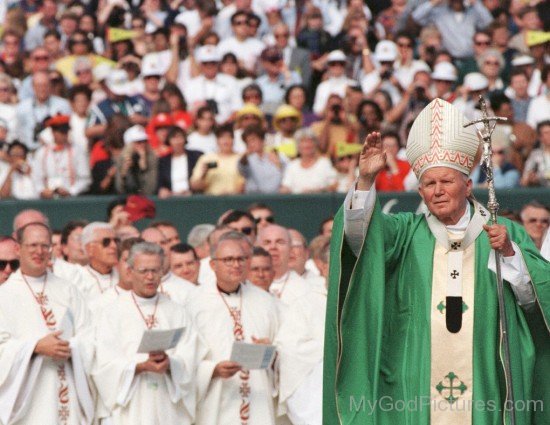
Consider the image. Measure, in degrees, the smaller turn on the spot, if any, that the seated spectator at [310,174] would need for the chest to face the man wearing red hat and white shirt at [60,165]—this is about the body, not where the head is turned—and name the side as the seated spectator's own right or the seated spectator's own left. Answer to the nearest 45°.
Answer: approximately 90° to the seated spectator's own right

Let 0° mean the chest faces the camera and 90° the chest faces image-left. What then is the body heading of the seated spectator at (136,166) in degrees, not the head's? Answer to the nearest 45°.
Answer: approximately 0°

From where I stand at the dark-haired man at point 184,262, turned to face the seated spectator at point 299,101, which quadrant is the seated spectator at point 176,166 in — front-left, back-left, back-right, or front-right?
front-left

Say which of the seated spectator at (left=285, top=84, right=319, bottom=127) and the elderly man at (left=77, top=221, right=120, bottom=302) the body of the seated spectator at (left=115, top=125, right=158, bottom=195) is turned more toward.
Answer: the elderly man

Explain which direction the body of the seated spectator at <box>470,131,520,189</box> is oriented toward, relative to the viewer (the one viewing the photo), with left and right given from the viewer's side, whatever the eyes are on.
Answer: facing the viewer

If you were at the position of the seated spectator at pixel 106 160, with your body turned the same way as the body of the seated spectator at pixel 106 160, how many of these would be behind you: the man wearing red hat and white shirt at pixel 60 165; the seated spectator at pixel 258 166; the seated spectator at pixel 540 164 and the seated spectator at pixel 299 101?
1

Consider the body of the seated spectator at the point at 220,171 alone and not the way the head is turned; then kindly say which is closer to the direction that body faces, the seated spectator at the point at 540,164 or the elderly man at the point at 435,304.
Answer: the elderly man

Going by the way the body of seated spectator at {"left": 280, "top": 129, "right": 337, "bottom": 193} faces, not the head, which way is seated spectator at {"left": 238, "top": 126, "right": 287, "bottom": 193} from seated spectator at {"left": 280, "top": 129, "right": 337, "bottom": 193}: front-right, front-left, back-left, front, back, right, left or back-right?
right

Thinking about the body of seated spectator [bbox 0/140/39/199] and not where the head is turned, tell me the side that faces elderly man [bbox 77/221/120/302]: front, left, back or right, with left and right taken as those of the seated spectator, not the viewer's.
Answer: front

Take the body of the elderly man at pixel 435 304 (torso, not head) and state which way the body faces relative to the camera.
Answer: toward the camera

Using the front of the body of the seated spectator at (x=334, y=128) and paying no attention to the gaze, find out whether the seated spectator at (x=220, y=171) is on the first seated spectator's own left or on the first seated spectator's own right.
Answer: on the first seated spectator's own right

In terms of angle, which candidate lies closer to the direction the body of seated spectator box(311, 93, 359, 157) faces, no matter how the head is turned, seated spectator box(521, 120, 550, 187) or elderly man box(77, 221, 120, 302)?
the elderly man

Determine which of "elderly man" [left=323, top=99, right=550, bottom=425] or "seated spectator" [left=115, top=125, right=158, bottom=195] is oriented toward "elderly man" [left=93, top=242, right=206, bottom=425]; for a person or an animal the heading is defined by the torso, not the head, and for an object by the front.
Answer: the seated spectator
